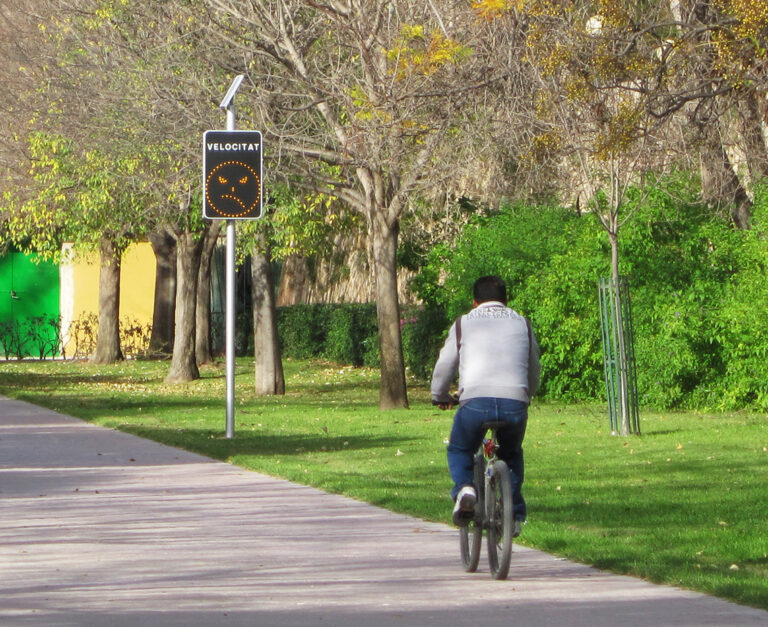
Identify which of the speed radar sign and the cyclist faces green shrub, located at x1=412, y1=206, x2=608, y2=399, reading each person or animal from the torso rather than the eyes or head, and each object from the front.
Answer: the cyclist

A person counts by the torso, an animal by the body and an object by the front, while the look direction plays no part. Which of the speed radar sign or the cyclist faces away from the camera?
the cyclist

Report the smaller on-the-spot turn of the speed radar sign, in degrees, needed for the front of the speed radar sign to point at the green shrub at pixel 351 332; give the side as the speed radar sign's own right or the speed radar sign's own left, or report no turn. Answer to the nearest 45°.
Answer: approximately 180°

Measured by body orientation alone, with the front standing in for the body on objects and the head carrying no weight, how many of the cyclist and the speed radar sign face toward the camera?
1

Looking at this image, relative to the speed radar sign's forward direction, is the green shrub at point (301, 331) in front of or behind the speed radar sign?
behind

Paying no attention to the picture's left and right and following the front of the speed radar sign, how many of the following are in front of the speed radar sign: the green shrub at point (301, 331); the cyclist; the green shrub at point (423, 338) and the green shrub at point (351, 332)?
1

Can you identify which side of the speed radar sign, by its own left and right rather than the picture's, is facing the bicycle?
front

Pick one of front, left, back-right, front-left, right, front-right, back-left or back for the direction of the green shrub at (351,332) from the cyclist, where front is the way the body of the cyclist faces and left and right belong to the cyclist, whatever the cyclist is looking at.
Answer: front

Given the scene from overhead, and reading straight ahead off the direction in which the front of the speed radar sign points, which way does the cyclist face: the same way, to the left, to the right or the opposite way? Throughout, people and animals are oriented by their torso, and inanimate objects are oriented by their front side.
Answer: the opposite way

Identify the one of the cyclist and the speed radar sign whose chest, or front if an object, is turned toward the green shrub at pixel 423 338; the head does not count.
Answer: the cyclist

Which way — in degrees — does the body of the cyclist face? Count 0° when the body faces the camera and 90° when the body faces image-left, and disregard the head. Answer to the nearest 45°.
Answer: approximately 180°

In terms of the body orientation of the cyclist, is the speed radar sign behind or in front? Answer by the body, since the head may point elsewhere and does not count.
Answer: in front

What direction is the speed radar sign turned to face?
toward the camera

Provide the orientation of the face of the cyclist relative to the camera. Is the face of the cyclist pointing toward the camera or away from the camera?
away from the camera
